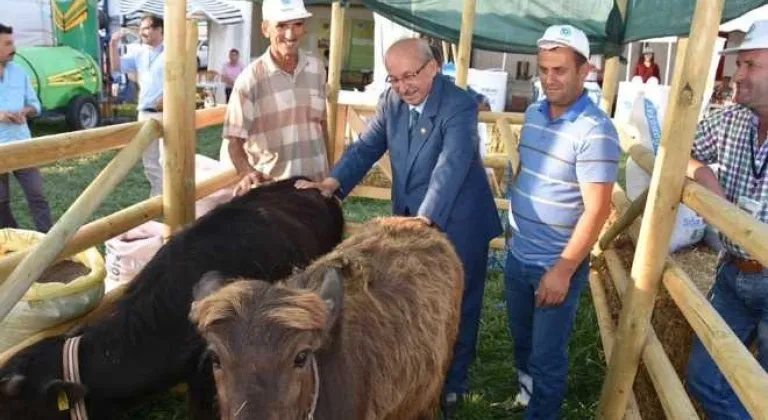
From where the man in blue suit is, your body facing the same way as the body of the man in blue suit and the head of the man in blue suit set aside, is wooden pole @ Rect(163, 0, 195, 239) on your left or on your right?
on your right

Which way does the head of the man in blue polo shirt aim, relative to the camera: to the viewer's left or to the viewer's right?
to the viewer's left

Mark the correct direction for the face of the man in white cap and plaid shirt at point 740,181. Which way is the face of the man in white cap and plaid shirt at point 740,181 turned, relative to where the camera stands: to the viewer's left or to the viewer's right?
to the viewer's left

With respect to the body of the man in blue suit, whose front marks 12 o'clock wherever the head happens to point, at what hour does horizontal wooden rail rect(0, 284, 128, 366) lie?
The horizontal wooden rail is roughly at 1 o'clock from the man in blue suit.

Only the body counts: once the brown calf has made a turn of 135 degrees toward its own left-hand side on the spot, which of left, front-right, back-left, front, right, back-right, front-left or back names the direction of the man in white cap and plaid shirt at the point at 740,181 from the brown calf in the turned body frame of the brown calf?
front

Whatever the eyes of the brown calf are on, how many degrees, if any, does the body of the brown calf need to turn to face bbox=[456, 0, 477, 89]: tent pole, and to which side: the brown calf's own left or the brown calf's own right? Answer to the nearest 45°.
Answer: approximately 135° to the brown calf's own right
